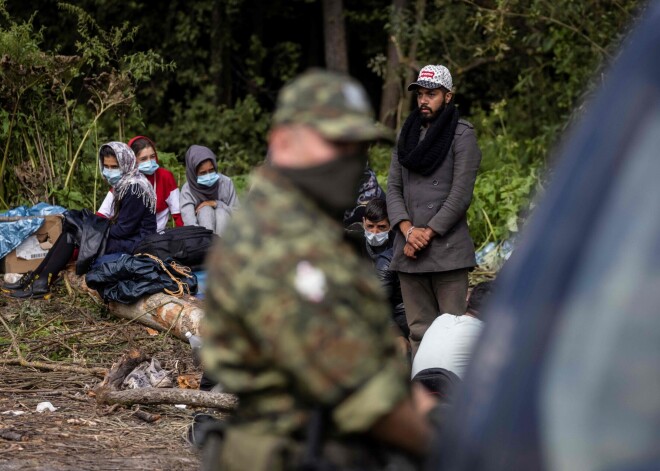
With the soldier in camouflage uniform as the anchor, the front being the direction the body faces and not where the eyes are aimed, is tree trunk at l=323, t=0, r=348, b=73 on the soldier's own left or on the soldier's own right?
on the soldier's own left

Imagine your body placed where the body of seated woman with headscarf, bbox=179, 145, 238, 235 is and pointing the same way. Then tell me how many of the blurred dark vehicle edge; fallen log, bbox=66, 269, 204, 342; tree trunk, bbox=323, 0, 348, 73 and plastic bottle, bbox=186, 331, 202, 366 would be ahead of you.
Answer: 3

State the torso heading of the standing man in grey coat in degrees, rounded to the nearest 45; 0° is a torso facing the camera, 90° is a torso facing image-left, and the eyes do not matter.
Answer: approximately 45°

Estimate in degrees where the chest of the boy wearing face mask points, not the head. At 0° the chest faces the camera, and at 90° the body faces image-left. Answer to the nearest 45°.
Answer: approximately 0°

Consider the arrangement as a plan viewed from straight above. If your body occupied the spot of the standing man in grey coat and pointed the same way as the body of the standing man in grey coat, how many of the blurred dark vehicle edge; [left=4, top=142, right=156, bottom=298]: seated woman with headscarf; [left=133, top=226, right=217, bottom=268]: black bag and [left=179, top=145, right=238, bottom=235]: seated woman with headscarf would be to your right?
3

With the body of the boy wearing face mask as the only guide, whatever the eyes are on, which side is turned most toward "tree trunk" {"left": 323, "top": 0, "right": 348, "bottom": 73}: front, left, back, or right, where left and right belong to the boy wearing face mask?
back

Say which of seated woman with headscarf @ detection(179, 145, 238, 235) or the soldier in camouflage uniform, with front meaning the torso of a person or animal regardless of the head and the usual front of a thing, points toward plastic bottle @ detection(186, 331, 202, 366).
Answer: the seated woman with headscarf

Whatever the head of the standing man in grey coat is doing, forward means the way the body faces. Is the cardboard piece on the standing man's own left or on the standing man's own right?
on the standing man's own right

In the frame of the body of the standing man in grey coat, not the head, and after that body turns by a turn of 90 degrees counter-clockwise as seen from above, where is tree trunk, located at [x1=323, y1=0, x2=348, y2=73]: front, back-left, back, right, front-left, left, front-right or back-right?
back-left

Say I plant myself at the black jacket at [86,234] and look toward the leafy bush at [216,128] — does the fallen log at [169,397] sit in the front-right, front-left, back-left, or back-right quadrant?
back-right
